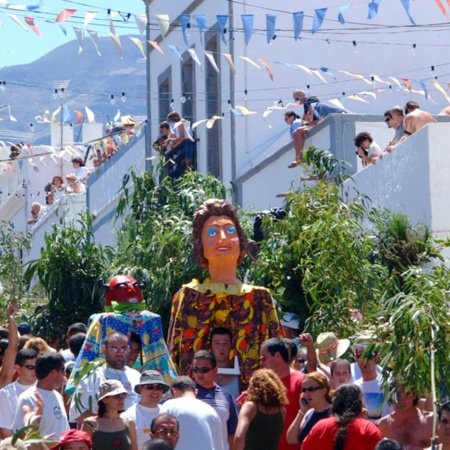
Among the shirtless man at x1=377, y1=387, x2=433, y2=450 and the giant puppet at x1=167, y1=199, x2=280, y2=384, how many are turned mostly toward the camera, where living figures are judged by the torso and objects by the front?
2

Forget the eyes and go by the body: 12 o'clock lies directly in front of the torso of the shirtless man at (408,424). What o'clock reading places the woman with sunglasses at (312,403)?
The woman with sunglasses is roughly at 3 o'clock from the shirtless man.

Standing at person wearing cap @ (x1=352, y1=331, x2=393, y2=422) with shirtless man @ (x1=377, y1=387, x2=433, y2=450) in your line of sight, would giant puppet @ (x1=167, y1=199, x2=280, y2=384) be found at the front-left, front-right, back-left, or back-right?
back-right

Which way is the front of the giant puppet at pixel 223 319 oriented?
toward the camera

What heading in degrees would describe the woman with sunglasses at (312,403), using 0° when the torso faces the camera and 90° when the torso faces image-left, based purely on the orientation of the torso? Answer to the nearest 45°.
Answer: approximately 45°

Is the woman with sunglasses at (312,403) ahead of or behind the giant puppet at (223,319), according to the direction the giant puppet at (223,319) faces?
ahead

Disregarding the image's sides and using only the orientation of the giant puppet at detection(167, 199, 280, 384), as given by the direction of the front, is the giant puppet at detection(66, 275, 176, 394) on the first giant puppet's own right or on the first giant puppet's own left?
on the first giant puppet's own right
